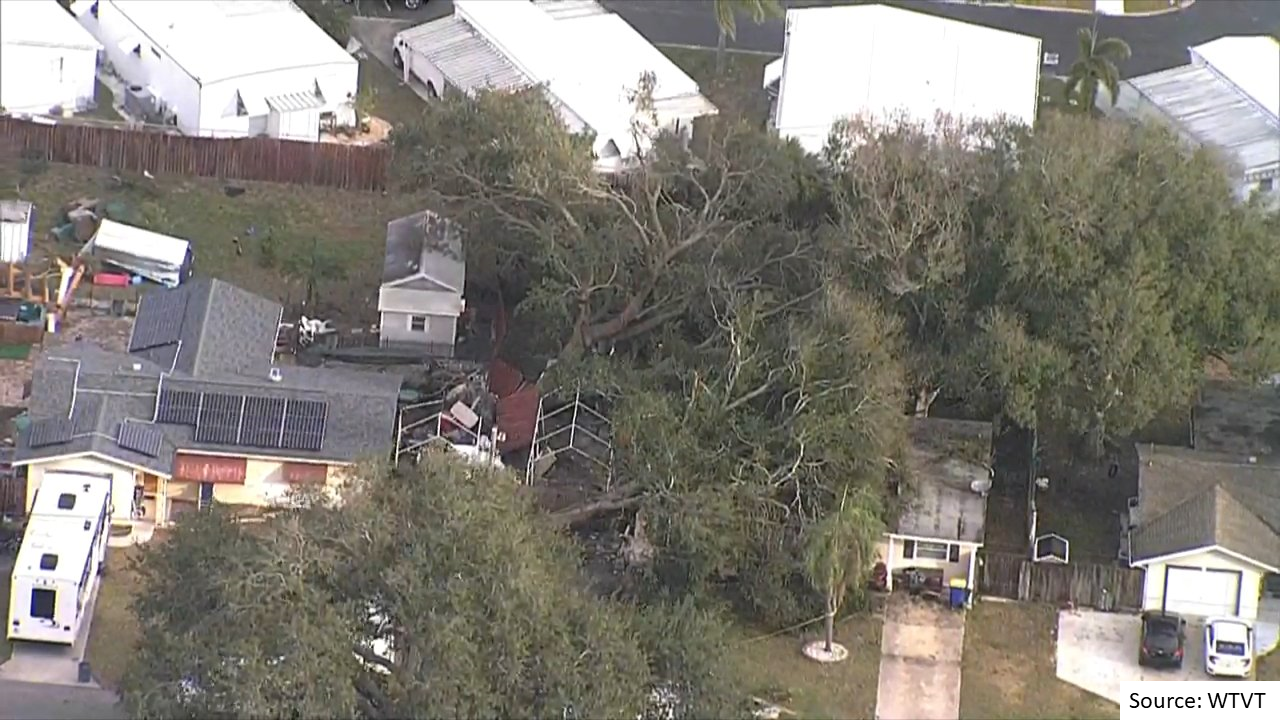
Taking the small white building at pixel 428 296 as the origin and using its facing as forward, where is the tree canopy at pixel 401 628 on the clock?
The tree canopy is roughly at 12 o'clock from the small white building.

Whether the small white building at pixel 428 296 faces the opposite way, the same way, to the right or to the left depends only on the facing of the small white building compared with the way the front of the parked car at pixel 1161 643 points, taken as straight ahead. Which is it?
the opposite way

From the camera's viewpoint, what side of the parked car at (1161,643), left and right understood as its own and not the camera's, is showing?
back

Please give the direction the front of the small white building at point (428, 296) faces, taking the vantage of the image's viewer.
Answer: facing the viewer

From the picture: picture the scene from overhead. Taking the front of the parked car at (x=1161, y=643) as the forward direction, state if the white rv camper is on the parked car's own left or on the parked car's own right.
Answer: on the parked car's own left

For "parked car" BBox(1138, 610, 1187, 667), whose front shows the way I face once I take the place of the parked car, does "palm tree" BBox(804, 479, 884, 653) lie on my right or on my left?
on my left

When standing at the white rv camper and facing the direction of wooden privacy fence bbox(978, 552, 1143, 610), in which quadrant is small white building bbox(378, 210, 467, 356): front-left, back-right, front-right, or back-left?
front-left

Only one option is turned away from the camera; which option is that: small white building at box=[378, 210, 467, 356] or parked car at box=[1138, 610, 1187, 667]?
the parked car

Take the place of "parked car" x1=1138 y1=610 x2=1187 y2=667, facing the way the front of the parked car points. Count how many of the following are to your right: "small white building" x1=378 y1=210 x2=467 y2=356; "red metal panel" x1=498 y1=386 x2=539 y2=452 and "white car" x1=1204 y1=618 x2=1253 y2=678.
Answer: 1
